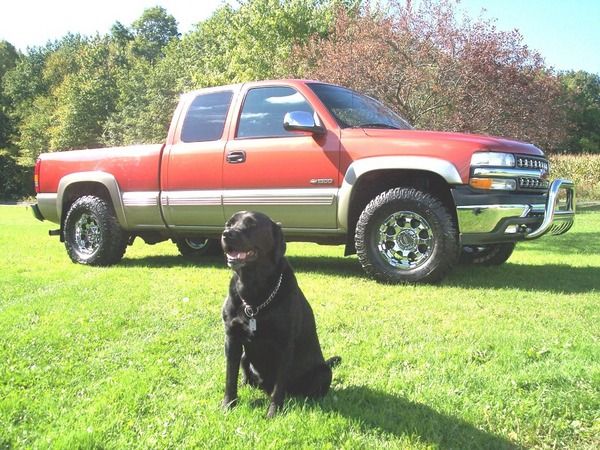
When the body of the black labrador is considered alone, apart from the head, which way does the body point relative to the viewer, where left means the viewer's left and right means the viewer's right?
facing the viewer and to the left of the viewer

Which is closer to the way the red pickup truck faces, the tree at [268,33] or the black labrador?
the black labrador

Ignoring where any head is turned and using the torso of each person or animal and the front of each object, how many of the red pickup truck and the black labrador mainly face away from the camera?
0

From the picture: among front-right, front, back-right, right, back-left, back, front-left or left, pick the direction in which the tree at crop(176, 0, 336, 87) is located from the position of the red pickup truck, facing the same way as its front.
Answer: back-left

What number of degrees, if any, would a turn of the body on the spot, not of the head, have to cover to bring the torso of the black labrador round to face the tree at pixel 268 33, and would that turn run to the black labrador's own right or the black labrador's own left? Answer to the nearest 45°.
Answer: approximately 135° to the black labrador's own right

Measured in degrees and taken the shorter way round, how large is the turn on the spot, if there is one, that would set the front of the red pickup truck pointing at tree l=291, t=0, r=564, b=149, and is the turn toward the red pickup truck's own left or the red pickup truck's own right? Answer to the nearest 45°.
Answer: approximately 135° to the red pickup truck's own left

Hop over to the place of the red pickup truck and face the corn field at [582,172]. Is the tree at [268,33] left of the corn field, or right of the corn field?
left

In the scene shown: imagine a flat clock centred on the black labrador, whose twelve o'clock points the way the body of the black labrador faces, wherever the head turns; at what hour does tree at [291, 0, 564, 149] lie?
The tree is roughly at 5 o'clock from the black labrador.

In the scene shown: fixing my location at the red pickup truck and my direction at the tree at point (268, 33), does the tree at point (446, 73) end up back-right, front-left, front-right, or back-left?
front-right

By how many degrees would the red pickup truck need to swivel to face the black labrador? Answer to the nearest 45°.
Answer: approximately 45° to its right

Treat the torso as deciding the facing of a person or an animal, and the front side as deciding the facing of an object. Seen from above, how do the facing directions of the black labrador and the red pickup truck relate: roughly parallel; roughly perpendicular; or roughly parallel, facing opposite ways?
roughly perpendicular

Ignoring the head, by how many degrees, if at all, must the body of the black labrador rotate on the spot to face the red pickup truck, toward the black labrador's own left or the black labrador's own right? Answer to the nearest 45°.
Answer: approximately 135° to the black labrador's own right
